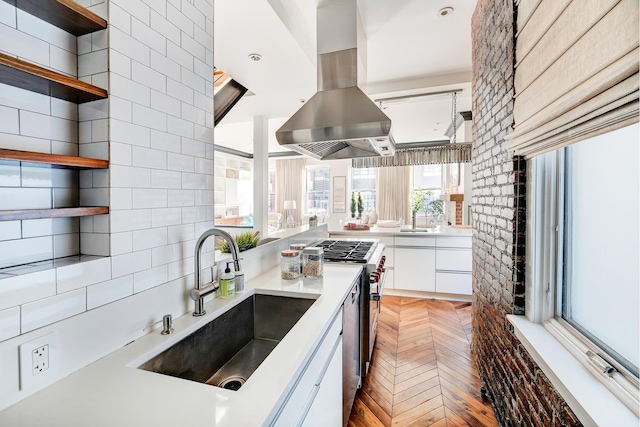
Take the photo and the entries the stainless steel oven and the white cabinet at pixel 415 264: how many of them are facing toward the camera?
1

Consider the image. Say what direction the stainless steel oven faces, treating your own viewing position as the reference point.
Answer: facing to the right of the viewer

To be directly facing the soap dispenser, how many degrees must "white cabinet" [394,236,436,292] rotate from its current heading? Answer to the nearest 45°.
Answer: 0° — it already faces it

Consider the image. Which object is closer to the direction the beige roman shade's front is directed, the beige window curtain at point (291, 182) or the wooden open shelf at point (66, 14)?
the wooden open shelf

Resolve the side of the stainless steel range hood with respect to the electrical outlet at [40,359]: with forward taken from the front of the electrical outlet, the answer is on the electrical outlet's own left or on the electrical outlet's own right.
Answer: on the electrical outlet's own left

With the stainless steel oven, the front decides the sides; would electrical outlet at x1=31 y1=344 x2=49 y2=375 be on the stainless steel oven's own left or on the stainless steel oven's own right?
on the stainless steel oven's own right

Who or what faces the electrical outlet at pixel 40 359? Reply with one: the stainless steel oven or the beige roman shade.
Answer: the beige roman shade

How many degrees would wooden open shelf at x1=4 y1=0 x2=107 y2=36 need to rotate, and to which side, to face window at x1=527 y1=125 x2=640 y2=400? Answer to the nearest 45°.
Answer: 0° — it already faces it

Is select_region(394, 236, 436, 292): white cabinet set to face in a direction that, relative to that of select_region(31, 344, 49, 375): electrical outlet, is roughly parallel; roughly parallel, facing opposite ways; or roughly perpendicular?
roughly perpendicular

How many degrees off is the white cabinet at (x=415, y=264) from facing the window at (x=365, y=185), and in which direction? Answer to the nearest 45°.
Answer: approximately 180°

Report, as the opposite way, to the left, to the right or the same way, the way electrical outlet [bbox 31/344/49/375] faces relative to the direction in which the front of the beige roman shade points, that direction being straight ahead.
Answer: the opposite way

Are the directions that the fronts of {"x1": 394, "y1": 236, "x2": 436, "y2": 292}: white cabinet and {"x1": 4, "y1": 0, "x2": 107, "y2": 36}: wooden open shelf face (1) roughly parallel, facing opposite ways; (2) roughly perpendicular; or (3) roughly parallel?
roughly perpendicular

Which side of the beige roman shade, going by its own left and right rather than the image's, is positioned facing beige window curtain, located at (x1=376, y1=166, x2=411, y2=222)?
right

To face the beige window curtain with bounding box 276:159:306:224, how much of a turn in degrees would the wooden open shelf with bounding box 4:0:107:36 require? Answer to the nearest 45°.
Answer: approximately 90° to its left

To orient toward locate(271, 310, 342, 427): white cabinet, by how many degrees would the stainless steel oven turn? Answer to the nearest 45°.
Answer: approximately 90° to its right
